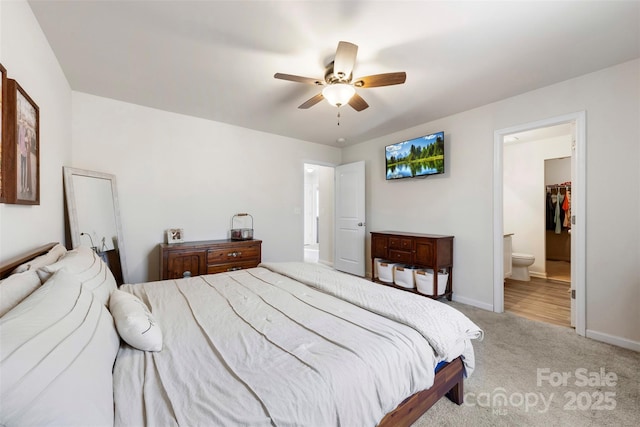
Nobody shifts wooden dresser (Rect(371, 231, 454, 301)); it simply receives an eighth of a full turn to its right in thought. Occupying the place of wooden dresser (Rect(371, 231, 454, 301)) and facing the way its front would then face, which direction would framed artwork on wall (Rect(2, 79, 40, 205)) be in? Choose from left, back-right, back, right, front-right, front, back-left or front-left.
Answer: front-left

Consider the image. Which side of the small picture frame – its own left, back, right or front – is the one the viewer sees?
front

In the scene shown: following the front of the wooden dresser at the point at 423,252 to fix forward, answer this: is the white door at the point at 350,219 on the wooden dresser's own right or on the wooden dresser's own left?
on the wooden dresser's own right

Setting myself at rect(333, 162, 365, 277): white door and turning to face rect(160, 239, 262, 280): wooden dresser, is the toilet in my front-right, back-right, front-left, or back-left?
back-left

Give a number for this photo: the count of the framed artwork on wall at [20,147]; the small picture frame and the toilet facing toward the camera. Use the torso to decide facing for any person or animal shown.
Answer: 1

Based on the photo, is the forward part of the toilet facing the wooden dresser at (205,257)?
no

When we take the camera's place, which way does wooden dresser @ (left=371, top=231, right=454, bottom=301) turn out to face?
facing the viewer and to the left of the viewer

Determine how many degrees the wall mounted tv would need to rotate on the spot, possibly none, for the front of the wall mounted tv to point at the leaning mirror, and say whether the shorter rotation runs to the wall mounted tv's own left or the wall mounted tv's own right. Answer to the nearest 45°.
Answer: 0° — it already faces it

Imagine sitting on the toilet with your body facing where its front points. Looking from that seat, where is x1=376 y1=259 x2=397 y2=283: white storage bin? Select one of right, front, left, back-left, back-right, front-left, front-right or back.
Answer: back-right

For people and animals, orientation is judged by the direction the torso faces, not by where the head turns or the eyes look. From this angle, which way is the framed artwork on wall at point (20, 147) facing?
to the viewer's right

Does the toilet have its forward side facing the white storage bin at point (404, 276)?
no

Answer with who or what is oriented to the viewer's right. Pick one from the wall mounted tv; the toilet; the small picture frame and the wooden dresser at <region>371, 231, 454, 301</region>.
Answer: the toilet

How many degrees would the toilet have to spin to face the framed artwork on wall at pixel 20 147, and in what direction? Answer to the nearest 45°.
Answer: approximately 90° to its right

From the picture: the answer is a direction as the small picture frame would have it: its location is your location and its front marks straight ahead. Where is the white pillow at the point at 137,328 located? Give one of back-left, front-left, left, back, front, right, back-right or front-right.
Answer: front

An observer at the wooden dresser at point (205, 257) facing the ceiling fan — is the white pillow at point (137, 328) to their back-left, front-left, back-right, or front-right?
front-right

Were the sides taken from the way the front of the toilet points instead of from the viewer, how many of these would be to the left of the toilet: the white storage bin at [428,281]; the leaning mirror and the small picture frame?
0

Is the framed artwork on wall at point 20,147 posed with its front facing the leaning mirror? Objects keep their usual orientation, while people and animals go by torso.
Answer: no
